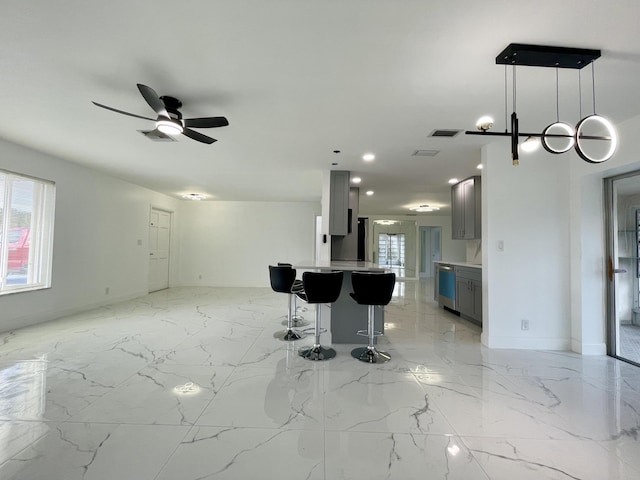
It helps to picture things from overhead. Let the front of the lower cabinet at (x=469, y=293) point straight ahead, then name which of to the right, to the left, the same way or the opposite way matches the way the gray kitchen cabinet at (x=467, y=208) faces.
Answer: the same way

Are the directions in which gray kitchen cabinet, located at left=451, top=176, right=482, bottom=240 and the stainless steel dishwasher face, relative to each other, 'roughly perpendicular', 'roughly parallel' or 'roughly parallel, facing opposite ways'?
roughly parallel

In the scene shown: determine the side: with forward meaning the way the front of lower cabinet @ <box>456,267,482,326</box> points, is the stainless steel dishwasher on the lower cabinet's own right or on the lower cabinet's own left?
on the lower cabinet's own right

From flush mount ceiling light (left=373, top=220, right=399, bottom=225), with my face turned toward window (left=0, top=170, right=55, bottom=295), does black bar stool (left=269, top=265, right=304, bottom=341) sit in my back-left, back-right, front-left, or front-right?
front-left

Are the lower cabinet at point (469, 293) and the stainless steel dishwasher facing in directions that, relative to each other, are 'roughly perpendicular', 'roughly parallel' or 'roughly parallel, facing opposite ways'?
roughly parallel

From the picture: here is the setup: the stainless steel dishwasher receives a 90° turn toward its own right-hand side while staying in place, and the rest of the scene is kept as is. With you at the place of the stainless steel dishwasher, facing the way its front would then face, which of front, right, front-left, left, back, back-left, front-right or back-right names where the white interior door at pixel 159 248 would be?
front-left

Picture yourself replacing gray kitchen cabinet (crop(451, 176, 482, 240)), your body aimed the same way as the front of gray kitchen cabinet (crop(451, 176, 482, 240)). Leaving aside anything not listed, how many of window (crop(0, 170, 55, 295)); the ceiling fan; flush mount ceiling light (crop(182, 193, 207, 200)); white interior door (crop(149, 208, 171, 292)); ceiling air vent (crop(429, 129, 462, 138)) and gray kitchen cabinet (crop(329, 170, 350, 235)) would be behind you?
0

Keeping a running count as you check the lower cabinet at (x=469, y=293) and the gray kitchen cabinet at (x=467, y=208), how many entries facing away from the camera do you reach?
0

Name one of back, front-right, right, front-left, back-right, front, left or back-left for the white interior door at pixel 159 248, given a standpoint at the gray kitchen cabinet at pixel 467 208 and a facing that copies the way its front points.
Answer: front-right

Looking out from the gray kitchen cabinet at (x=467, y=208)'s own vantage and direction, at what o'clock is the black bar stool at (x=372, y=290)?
The black bar stool is roughly at 11 o'clock from the gray kitchen cabinet.

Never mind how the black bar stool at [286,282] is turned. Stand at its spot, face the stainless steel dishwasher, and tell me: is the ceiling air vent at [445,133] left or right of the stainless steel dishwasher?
right

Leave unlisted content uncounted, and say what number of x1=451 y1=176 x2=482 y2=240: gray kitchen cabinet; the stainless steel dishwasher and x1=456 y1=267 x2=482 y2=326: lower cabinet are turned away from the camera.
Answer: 0

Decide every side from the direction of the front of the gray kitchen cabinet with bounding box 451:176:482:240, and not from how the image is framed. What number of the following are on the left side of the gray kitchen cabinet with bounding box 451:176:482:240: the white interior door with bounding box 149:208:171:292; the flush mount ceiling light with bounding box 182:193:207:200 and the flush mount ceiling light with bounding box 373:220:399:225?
0

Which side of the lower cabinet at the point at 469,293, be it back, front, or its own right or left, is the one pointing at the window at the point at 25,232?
front

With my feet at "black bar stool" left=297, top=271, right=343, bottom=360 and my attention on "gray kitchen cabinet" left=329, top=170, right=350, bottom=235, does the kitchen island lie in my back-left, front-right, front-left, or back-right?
front-right

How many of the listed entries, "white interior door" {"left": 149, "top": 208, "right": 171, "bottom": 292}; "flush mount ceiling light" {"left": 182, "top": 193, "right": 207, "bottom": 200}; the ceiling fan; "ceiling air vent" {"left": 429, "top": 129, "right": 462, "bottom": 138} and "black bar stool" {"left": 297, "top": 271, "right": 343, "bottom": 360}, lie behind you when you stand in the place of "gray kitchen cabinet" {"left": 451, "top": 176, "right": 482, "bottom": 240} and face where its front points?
0

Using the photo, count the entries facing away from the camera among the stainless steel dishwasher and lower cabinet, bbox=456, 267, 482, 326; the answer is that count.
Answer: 0

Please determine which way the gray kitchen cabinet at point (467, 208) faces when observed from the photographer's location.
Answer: facing the viewer and to the left of the viewer

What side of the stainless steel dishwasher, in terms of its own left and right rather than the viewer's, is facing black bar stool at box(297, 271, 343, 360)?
front

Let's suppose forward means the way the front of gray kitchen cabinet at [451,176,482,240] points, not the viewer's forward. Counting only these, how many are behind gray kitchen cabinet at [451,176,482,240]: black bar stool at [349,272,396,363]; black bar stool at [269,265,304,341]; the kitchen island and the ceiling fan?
0

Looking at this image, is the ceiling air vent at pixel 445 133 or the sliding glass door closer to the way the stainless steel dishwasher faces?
the ceiling air vent

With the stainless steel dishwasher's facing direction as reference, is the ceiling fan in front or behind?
in front
